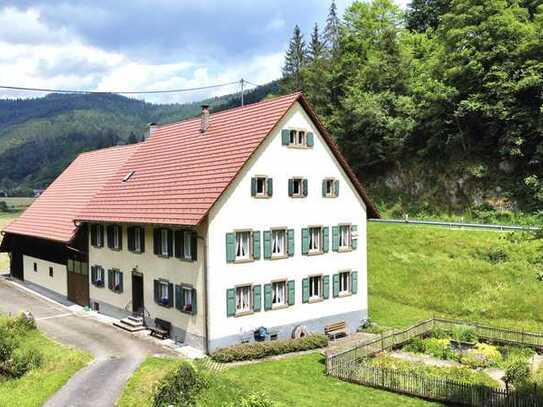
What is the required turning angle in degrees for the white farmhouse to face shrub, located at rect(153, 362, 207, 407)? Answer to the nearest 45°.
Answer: approximately 45° to its left

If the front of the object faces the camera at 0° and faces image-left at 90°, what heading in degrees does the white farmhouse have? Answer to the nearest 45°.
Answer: approximately 45°

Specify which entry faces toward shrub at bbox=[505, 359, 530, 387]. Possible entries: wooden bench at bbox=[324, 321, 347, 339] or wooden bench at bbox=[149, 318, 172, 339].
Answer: wooden bench at bbox=[324, 321, 347, 339]

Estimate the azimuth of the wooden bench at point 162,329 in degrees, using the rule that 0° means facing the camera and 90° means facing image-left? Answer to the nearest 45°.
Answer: approximately 45°

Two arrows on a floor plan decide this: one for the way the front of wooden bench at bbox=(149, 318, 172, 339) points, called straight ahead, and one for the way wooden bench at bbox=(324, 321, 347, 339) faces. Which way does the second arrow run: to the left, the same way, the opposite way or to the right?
to the left

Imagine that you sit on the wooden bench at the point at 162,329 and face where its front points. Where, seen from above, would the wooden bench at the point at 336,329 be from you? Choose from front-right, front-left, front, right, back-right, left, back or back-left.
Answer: back-left

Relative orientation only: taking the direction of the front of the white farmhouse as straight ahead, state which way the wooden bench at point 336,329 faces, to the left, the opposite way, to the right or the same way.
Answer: to the left

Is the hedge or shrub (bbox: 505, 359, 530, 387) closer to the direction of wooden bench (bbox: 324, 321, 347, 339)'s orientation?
the shrub

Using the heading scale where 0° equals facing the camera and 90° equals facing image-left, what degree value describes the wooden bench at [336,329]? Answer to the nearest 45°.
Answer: approximately 315°

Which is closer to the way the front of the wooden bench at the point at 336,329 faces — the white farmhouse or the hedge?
the hedge

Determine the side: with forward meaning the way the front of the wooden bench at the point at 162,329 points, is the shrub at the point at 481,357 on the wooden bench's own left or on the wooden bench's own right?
on the wooden bench's own left
